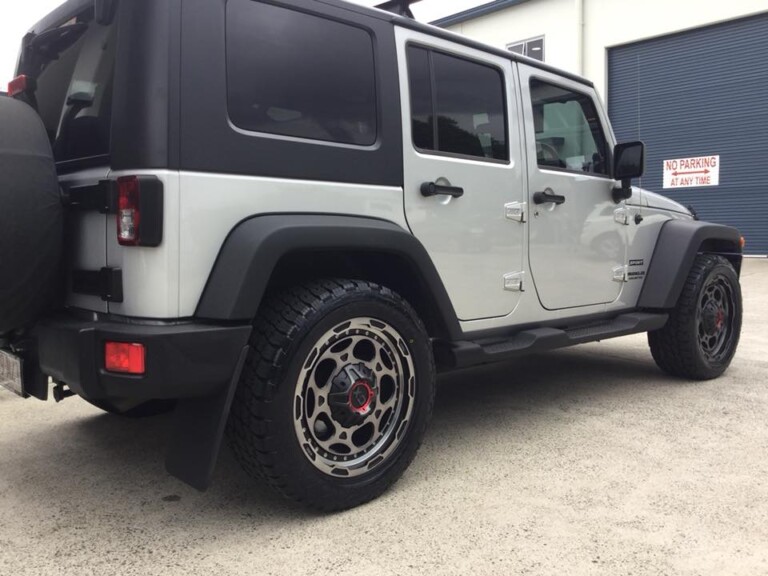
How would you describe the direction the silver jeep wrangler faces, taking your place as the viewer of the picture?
facing away from the viewer and to the right of the viewer

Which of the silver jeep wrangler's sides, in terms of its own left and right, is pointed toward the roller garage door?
front
